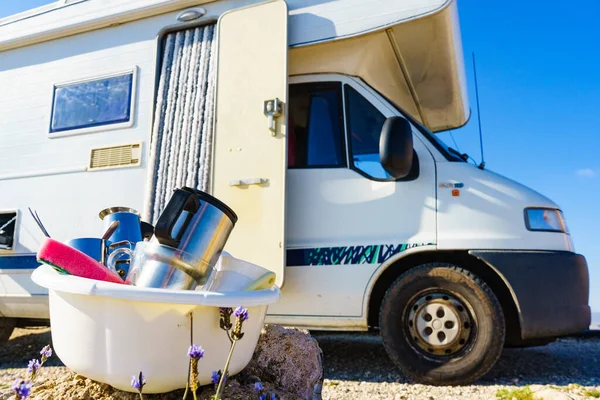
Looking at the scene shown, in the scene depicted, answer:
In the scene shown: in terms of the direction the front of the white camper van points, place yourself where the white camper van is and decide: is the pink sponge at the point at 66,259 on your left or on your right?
on your right

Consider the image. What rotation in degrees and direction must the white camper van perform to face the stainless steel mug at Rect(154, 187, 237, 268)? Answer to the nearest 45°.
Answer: approximately 90° to its right

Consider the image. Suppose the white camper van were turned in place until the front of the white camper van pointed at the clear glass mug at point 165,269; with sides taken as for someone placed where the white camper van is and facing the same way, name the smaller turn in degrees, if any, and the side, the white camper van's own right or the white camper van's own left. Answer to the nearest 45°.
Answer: approximately 90° to the white camper van's own right

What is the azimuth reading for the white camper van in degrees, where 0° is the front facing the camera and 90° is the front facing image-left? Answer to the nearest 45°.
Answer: approximately 270°

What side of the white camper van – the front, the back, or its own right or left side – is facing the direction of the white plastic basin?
right
